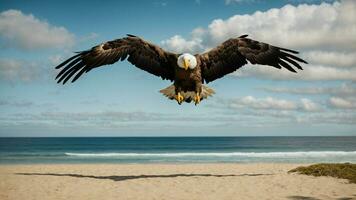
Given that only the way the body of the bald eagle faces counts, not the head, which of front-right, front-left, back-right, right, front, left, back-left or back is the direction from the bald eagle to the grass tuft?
back-left

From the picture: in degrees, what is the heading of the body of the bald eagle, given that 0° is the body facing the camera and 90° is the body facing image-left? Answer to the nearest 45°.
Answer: approximately 0°
